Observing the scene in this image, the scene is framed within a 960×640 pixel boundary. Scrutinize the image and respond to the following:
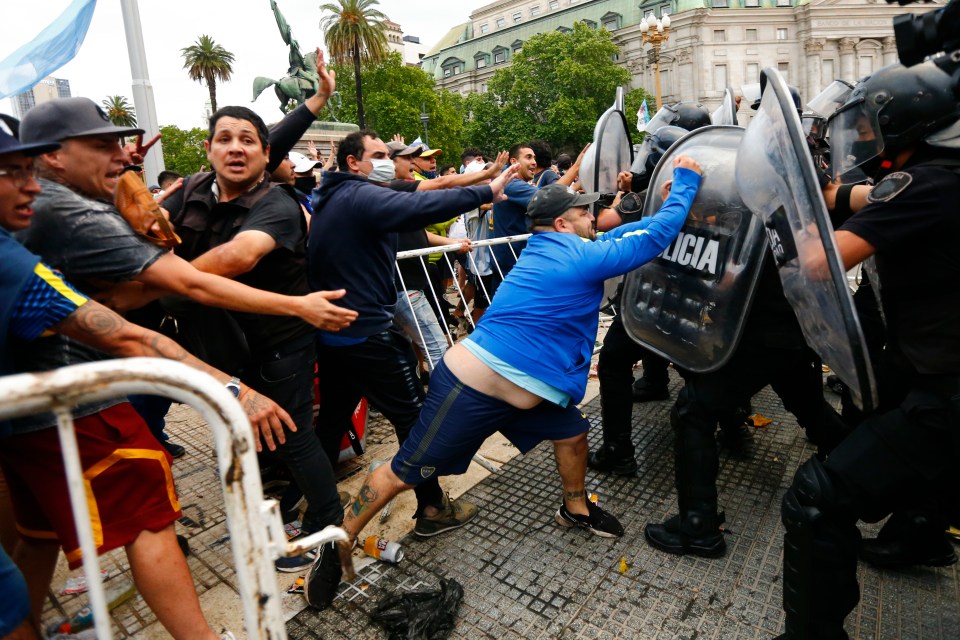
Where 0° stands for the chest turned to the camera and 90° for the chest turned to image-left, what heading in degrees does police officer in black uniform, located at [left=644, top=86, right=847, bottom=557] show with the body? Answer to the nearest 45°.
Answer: approximately 90°

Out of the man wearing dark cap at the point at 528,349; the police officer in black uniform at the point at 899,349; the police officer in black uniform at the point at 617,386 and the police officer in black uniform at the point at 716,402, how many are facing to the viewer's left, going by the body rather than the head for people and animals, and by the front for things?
3

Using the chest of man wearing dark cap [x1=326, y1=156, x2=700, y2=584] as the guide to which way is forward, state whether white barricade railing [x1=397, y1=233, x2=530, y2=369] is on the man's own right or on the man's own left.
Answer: on the man's own left

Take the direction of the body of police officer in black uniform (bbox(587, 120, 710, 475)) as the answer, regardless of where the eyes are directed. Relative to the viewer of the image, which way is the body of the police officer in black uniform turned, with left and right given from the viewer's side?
facing to the left of the viewer

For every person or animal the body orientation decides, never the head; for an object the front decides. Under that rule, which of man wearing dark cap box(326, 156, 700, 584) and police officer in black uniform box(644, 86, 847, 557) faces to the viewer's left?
the police officer in black uniform

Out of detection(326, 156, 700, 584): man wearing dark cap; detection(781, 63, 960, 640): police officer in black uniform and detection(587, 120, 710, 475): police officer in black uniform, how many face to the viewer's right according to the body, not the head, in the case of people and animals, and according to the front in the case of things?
1

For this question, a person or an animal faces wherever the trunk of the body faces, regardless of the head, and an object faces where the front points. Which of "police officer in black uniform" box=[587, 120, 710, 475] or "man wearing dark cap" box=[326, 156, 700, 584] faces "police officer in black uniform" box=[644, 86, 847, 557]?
the man wearing dark cap

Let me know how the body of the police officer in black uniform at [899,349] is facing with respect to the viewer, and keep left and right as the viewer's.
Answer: facing to the left of the viewer

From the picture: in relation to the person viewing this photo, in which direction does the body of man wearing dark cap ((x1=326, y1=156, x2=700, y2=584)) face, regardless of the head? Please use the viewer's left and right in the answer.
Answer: facing to the right of the viewer

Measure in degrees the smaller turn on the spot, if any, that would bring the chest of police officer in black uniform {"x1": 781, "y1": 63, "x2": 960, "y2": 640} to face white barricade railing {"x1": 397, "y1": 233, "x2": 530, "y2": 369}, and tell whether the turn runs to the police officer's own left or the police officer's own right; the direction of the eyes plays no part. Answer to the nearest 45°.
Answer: approximately 45° to the police officer's own right

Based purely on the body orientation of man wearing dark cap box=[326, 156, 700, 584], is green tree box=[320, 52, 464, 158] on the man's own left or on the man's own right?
on the man's own left

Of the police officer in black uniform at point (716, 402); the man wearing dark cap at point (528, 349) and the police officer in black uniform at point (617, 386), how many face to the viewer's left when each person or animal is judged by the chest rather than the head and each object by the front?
2

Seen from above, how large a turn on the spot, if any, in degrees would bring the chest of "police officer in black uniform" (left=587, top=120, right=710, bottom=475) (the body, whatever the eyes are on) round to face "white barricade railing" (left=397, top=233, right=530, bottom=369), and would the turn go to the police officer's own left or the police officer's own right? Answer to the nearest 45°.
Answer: approximately 45° to the police officer's own right
